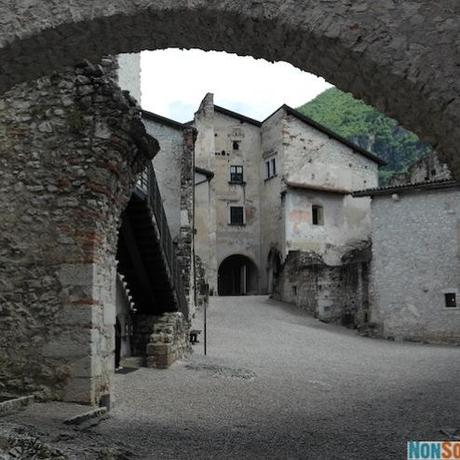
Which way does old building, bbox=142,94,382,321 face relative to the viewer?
toward the camera

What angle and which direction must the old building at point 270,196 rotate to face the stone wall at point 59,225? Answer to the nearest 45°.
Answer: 0° — it already faces it

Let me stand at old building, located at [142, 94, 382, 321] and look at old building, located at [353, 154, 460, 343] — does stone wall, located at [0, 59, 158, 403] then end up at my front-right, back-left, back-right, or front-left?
front-right

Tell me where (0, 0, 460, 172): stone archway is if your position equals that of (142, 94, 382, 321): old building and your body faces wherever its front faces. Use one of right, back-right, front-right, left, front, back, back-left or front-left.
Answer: front

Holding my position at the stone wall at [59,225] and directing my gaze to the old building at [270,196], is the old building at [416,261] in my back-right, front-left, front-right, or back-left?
front-right
